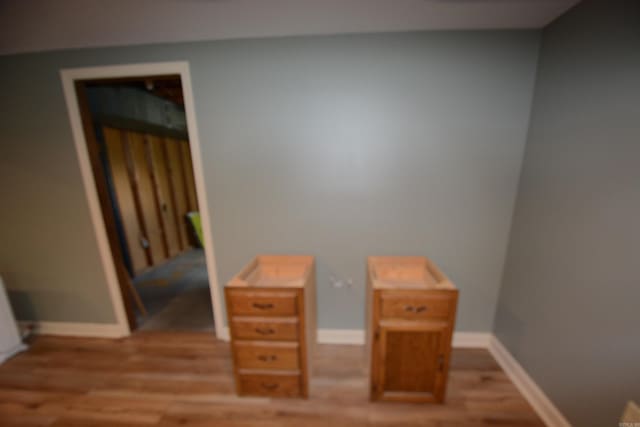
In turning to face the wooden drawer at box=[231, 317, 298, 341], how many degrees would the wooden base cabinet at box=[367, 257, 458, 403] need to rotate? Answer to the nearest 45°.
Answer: approximately 45° to its right

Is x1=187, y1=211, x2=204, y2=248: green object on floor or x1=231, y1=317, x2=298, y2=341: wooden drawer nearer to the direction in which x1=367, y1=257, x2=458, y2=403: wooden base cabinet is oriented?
the wooden drawer

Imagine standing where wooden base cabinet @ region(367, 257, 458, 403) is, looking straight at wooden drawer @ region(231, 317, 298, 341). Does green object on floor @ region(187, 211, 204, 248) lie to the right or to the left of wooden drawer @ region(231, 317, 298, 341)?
right

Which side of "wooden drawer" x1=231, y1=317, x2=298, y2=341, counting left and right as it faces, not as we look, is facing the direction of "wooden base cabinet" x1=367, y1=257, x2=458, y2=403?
left

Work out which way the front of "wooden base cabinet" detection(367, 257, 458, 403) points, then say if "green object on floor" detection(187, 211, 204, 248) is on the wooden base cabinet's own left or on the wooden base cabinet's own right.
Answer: on the wooden base cabinet's own right

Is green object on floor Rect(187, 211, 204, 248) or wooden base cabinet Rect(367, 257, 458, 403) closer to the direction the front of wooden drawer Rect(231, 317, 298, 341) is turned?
the wooden base cabinet

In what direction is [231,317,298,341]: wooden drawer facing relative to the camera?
toward the camera

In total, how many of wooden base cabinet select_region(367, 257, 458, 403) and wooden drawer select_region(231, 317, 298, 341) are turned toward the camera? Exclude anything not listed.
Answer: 2
